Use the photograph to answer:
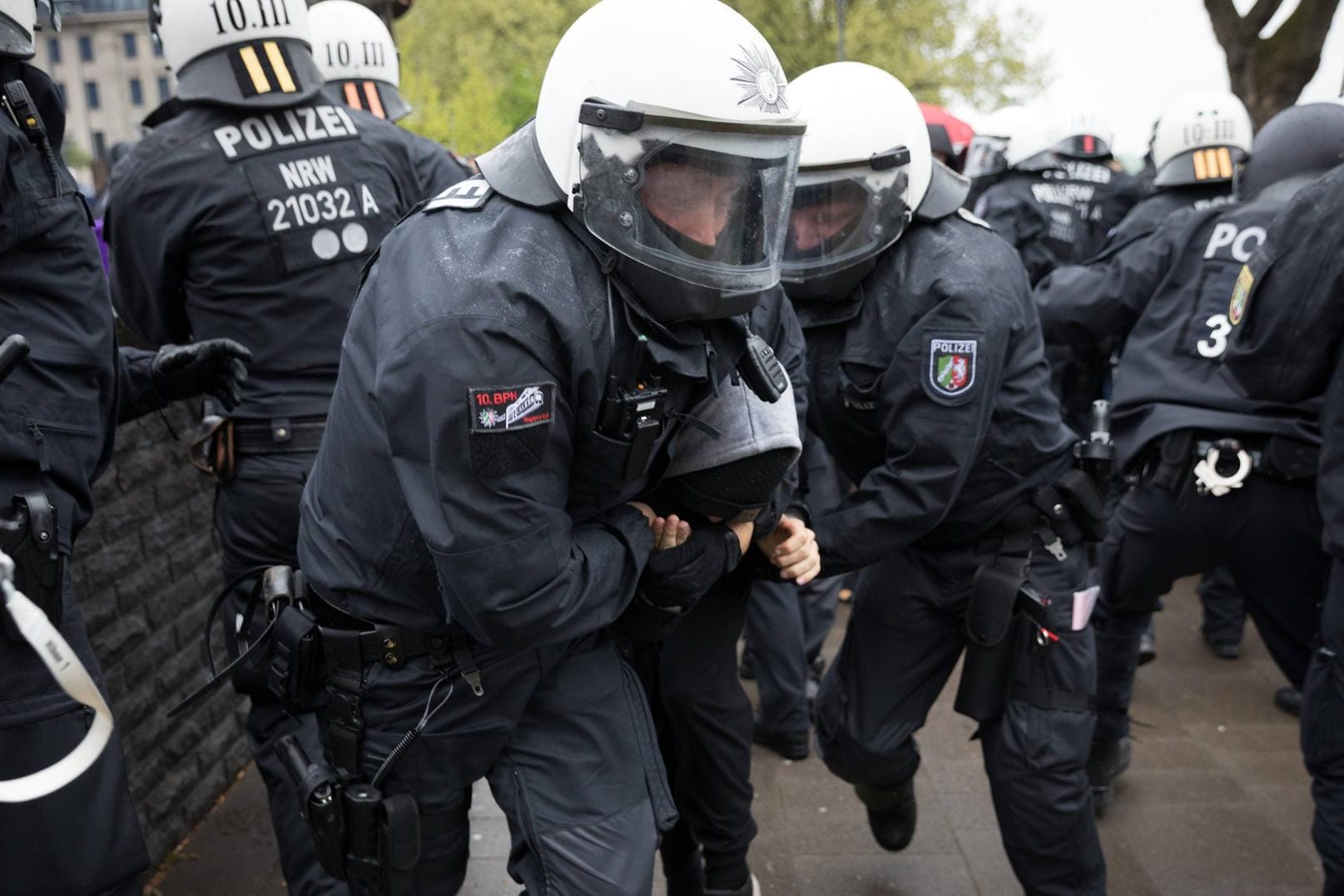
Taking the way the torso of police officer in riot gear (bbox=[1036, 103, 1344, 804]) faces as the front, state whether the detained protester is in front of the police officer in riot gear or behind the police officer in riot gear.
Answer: behind

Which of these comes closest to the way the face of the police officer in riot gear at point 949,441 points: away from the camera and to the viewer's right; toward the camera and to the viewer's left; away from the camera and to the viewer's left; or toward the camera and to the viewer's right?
toward the camera and to the viewer's left

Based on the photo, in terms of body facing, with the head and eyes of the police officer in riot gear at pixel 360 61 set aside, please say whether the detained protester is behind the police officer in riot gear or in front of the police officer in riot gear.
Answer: behind

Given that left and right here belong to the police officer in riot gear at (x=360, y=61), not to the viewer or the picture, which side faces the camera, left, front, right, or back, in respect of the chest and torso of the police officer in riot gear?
back

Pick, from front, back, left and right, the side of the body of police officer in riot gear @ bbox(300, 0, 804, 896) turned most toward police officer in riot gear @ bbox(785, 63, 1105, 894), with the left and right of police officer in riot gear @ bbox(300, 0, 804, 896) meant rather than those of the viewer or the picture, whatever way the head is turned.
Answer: left

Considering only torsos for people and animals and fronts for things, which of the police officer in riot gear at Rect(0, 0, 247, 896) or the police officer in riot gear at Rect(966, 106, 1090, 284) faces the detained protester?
the police officer in riot gear at Rect(0, 0, 247, 896)

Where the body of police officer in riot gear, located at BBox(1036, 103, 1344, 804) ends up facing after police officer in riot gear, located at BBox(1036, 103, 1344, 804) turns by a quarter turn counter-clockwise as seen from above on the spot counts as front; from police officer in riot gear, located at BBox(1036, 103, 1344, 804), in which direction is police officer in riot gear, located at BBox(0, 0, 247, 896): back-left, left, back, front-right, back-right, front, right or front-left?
front-left

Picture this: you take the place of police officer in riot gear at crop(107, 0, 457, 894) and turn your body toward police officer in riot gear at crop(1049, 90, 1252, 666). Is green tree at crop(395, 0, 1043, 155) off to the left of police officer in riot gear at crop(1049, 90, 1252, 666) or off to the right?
left

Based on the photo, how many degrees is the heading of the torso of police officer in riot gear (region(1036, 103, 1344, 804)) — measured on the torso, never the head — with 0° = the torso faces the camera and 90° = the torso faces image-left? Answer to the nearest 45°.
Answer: approximately 180°

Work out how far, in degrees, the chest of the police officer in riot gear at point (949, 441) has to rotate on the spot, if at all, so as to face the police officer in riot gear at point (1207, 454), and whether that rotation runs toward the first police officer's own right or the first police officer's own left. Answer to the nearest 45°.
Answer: approximately 180°

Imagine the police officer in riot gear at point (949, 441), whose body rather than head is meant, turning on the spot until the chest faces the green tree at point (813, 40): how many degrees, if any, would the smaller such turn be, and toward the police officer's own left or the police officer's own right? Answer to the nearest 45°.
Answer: approximately 135° to the police officer's own right

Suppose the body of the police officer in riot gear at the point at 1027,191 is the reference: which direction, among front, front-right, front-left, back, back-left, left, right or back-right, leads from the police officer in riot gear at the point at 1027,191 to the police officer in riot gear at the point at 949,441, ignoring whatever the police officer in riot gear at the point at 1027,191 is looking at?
back-left

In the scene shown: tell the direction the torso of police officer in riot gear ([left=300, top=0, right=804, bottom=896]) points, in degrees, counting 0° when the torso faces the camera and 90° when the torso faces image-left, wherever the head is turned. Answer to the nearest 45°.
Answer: approximately 315°

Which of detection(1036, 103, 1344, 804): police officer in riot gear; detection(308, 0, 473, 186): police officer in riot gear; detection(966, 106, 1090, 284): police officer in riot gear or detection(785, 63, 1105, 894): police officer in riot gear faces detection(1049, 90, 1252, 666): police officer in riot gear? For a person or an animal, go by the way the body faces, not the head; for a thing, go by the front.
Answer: detection(1036, 103, 1344, 804): police officer in riot gear

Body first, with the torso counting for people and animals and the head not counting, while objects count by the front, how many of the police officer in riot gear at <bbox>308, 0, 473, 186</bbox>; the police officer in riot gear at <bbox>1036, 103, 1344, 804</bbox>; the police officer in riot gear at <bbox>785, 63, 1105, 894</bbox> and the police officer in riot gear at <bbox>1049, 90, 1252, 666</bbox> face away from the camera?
3
